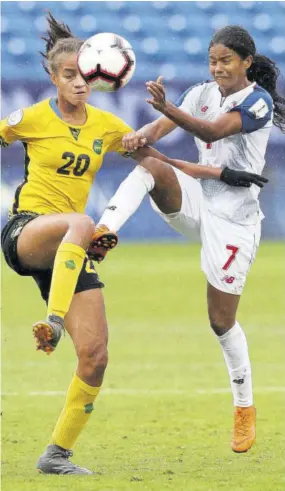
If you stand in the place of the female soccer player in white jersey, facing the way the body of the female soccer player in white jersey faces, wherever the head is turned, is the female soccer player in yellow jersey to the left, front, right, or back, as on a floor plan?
front

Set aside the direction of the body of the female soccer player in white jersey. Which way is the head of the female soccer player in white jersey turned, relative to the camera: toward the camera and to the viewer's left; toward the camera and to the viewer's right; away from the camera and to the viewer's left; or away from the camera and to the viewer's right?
toward the camera and to the viewer's left

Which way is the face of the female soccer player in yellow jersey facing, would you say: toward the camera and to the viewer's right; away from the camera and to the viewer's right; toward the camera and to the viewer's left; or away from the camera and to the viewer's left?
toward the camera and to the viewer's right

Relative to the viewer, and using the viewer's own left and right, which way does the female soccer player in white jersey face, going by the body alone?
facing the viewer and to the left of the viewer

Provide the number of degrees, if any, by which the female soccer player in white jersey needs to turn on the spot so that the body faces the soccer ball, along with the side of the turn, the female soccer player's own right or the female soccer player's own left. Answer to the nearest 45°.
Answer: approximately 45° to the female soccer player's own right
